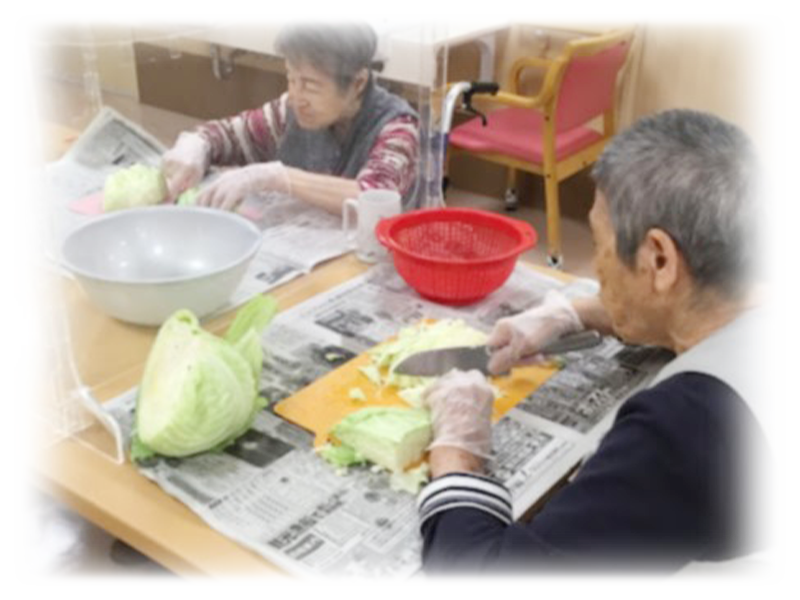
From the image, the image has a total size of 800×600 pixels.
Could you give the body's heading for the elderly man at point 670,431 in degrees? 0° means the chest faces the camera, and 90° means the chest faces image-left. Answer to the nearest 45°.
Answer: approximately 135°

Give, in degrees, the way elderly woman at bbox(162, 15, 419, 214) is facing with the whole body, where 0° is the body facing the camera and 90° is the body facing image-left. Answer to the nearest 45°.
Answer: approximately 45°

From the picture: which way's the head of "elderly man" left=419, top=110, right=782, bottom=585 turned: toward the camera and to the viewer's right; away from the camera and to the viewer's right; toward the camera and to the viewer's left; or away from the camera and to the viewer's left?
away from the camera and to the viewer's left
